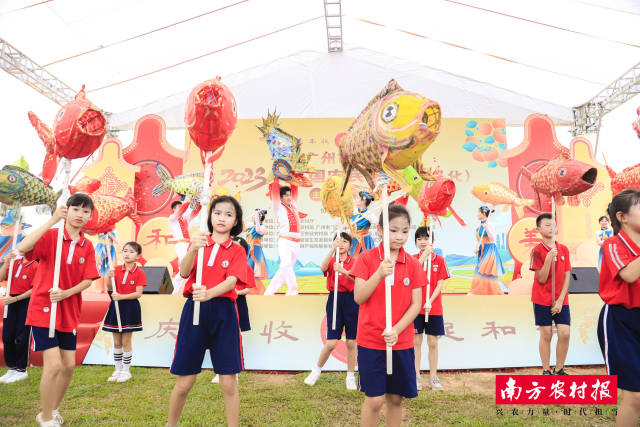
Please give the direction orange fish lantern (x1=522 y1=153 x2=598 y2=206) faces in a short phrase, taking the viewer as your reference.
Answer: facing the viewer and to the right of the viewer

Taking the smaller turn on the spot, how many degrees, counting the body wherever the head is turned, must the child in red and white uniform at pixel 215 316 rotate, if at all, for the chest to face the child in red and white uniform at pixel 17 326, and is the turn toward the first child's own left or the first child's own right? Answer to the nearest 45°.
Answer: approximately 135° to the first child's own right

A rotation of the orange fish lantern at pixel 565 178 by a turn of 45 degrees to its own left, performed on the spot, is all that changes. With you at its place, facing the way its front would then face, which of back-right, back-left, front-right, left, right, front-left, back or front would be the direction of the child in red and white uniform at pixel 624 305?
right

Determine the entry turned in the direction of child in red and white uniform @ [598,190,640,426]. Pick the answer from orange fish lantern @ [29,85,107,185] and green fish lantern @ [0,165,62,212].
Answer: the orange fish lantern

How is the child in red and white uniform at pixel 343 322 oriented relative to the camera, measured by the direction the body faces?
toward the camera

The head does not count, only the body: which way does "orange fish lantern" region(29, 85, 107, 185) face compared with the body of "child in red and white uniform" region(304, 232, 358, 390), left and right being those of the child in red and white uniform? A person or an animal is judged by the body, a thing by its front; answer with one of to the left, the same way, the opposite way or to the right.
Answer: to the left

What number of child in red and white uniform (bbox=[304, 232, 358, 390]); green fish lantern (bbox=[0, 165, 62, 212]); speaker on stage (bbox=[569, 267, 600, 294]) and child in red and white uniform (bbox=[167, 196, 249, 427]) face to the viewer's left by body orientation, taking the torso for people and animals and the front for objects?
1

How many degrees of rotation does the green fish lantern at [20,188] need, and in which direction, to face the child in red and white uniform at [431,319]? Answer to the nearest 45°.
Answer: approximately 135° to its left

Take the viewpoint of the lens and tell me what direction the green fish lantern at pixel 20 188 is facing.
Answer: facing to the left of the viewer

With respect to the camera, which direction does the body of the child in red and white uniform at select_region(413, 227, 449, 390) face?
toward the camera

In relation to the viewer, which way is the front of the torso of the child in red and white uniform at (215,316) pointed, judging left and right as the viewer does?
facing the viewer
